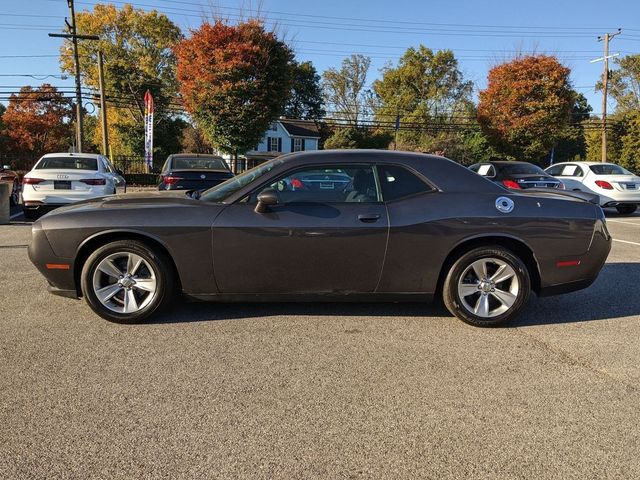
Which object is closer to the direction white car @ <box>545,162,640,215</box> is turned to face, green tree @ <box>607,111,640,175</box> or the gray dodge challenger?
the green tree

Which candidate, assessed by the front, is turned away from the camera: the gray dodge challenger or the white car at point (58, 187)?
the white car

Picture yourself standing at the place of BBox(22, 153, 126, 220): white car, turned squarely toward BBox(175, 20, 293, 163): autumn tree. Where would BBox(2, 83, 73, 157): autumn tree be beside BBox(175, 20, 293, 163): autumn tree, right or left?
left

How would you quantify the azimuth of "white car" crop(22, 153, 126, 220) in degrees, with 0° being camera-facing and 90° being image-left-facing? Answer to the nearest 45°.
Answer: approximately 180°

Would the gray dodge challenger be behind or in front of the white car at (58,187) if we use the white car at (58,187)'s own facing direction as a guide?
behind

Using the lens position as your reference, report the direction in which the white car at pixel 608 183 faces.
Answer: facing away from the viewer and to the left of the viewer

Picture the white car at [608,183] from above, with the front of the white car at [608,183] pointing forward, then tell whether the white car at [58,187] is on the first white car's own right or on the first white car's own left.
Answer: on the first white car's own left

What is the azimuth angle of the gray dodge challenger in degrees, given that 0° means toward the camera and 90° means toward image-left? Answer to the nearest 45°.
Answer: approximately 90°

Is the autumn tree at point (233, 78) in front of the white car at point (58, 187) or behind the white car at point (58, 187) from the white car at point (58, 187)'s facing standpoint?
in front

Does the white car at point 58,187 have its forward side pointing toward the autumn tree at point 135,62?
yes

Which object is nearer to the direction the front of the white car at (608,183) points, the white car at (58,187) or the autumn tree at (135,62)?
the autumn tree

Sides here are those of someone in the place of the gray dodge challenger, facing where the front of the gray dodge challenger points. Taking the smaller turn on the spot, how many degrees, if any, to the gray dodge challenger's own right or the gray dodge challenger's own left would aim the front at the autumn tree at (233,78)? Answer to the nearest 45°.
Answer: approximately 90° to the gray dodge challenger's own right
